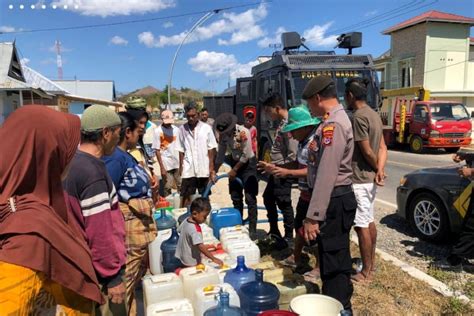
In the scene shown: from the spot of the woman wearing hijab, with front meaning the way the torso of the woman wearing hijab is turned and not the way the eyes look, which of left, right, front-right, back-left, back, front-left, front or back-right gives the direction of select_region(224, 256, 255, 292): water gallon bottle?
front

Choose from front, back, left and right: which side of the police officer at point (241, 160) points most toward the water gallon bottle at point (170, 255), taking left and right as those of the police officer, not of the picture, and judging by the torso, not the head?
front

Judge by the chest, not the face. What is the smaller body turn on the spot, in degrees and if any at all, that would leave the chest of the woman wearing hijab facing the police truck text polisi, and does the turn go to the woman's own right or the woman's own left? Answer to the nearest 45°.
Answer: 0° — they already face it

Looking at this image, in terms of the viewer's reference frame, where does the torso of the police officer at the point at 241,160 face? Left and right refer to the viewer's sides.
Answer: facing the viewer and to the left of the viewer

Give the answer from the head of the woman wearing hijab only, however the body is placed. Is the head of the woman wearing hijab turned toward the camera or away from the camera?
away from the camera

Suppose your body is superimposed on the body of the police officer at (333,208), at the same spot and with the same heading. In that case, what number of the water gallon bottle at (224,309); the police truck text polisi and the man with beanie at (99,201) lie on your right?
1

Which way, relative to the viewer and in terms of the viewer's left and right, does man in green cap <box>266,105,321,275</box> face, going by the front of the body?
facing to the left of the viewer

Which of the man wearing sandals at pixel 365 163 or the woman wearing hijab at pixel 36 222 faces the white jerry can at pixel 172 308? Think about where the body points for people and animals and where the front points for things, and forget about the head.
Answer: the woman wearing hijab

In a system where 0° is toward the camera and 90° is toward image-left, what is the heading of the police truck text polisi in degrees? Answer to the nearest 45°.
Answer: approximately 315°

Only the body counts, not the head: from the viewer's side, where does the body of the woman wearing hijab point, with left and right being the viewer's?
facing away from the viewer and to the right of the viewer

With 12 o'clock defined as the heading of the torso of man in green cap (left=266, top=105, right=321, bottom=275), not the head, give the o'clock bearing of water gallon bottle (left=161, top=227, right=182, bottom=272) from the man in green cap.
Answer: The water gallon bottle is roughly at 12 o'clock from the man in green cap.

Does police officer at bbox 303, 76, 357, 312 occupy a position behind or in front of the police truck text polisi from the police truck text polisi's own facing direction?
in front

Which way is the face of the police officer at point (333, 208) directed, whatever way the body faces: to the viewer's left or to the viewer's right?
to the viewer's left
